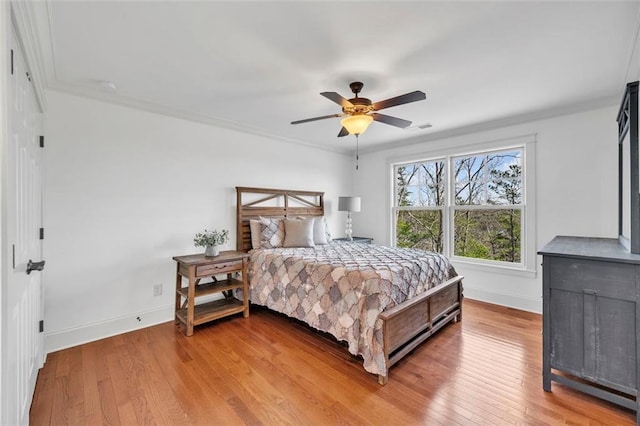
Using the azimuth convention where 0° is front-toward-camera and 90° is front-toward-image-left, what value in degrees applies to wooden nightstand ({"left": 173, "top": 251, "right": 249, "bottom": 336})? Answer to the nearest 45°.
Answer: approximately 315°

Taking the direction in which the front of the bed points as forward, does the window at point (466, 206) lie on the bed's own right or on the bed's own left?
on the bed's own left

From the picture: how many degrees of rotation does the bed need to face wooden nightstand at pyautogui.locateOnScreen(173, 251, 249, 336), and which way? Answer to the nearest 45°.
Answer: approximately 135° to its right

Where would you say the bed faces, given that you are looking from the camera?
facing the viewer and to the right of the viewer

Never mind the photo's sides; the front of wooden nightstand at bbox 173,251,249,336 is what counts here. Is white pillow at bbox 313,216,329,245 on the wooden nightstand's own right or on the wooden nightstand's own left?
on the wooden nightstand's own left

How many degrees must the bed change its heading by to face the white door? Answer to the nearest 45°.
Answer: approximately 90° to its right

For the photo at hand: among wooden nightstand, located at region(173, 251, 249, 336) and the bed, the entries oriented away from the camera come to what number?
0

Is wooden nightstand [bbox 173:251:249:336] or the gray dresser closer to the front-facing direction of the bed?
the gray dresser

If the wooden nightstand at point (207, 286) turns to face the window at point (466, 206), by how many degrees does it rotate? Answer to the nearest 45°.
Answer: approximately 45° to its left
